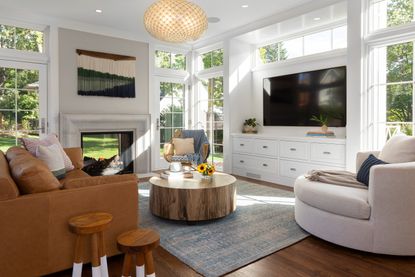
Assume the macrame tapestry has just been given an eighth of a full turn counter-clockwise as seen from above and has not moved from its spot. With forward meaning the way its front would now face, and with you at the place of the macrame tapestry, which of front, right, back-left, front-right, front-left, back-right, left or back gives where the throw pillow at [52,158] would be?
right

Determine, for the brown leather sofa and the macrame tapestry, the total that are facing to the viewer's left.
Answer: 0

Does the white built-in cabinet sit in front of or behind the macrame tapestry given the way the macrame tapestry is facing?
in front

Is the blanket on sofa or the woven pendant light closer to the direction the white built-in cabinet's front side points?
the woven pendant light

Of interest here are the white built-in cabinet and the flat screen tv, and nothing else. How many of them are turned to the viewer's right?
0

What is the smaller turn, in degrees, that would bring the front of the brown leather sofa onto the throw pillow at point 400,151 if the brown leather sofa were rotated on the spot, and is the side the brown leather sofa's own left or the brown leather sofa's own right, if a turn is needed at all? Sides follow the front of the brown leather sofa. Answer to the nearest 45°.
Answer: approximately 45° to the brown leather sofa's own right

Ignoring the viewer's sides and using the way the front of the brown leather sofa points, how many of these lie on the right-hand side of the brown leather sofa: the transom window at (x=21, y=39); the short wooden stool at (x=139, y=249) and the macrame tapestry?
1

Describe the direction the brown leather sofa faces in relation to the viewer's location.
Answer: facing away from the viewer and to the right of the viewer

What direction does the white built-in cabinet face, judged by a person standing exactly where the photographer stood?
facing the viewer and to the left of the viewer

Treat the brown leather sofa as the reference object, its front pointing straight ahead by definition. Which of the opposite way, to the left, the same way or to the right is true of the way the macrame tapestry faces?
to the right

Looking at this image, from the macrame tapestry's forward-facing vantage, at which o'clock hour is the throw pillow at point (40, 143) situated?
The throw pillow is roughly at 2 o'clock from the macrame tapestry.
